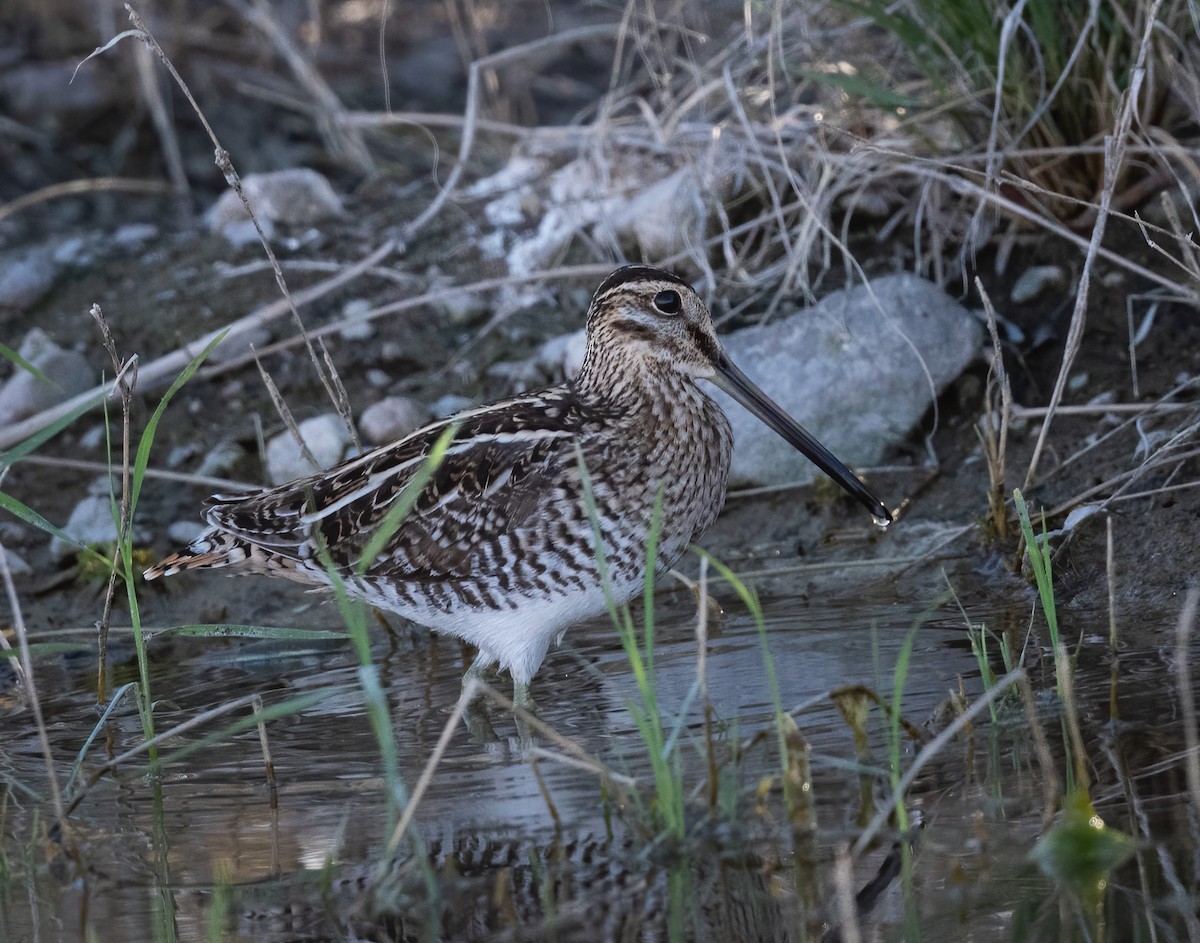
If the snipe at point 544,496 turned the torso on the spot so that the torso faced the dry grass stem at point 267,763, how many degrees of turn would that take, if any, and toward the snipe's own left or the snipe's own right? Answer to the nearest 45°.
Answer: approximately 135° to the snipe's own right

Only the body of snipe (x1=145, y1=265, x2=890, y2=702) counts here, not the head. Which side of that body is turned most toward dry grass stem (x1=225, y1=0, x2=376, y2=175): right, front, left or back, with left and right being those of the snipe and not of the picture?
left

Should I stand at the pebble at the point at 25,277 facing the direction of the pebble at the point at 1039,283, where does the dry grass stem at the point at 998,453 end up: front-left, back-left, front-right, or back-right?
front-right

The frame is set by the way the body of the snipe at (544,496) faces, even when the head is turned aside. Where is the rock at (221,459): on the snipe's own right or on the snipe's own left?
on the snipe's own left

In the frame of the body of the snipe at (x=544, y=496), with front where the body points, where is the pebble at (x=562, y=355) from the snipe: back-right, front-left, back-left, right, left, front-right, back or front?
left

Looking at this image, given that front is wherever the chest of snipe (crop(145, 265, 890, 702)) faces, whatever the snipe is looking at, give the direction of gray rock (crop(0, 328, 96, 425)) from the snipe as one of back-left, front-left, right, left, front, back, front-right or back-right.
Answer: back-left

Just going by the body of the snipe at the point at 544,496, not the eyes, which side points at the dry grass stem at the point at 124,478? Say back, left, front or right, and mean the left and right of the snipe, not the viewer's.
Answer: back

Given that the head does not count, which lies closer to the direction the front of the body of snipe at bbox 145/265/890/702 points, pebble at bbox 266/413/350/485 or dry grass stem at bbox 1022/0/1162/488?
the dry grass stem

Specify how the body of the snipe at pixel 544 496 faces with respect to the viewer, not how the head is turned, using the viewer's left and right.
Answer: facing to the right of the viewer

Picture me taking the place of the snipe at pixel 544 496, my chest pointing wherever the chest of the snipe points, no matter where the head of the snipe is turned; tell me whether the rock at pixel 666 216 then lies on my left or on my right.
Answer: on my left

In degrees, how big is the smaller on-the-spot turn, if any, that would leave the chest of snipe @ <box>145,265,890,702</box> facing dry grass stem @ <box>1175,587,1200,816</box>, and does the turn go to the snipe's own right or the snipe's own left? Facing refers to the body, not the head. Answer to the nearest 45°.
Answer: approximately 45° to the snipe's own right

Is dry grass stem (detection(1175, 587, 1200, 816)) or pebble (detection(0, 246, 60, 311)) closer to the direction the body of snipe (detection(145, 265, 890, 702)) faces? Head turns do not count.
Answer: the dry grass stem
